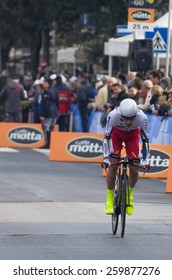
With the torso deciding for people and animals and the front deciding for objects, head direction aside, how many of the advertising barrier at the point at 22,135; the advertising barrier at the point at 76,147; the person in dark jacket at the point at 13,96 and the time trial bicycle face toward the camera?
3

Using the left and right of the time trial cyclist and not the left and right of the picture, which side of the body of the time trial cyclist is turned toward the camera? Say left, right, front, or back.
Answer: front

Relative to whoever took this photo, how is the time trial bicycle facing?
facing the viewer

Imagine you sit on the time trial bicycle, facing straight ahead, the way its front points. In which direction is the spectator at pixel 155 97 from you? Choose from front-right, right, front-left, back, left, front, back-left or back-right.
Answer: back

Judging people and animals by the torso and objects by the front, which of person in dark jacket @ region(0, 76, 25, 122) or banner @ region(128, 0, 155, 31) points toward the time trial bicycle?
the banner

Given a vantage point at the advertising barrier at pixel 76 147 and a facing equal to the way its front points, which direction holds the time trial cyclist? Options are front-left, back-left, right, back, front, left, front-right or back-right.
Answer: front

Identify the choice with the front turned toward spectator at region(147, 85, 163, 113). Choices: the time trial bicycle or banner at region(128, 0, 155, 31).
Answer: the banner

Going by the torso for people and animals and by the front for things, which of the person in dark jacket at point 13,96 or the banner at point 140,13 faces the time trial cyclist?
the banner
